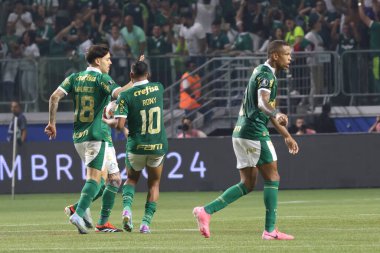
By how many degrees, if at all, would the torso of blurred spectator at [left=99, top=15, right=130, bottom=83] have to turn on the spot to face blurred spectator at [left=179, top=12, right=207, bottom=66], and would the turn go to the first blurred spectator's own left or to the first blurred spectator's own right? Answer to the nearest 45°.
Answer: approximately 90° to the first blurred spectator's own left

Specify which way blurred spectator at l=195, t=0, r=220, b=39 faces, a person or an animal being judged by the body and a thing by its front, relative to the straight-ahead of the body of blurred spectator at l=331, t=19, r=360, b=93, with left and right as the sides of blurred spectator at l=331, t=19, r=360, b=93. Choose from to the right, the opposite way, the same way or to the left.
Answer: the same way

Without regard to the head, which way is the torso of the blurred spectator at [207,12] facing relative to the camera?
toward the camera

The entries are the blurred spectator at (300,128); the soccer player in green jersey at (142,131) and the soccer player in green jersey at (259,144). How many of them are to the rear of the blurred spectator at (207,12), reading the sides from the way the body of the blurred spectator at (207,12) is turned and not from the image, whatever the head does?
0

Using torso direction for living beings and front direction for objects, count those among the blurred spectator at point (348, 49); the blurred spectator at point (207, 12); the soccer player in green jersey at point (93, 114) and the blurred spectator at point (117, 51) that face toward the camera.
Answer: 3

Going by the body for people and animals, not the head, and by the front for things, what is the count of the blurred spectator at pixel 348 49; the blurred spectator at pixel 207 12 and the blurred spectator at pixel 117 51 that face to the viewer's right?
0

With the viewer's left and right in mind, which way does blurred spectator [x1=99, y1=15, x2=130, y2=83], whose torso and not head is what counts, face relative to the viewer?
facing the viewer

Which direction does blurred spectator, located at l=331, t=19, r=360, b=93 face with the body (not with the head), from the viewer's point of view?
toward the camera
